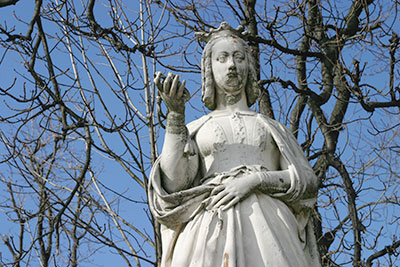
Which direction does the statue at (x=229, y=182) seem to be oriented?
toward the camera
